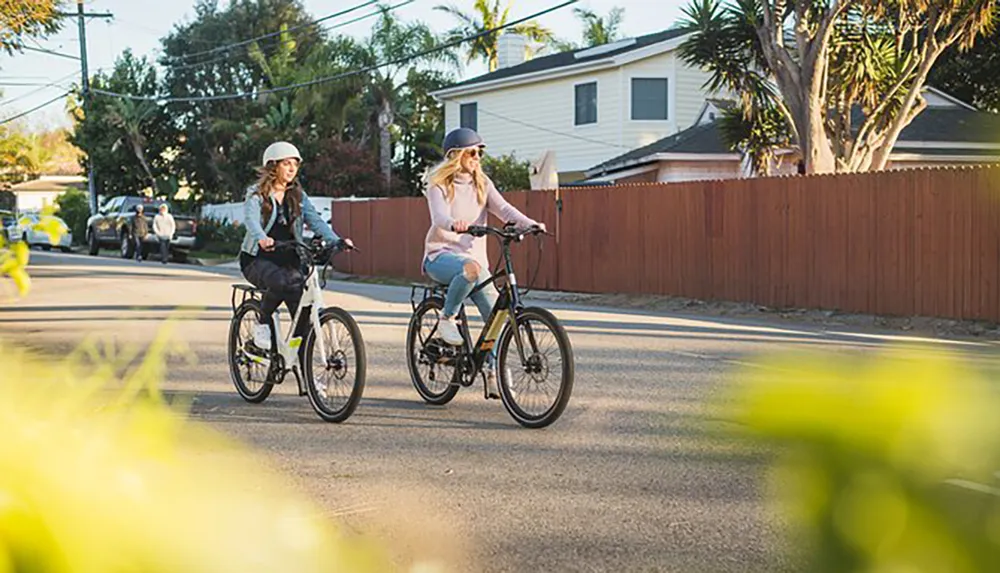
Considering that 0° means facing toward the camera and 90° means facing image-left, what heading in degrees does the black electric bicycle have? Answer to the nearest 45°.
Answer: approximately 315°

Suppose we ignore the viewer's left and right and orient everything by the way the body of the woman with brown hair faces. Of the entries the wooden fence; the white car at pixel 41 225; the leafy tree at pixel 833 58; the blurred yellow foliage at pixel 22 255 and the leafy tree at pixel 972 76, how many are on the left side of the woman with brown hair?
3

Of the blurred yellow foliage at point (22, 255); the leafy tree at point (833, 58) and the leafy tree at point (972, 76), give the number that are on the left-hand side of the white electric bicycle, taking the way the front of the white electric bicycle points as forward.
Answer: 2

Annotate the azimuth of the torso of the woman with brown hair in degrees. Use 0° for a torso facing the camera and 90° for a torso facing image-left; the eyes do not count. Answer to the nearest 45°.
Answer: approximately 315°

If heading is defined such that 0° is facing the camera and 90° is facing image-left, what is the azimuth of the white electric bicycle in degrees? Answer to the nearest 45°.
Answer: approximately 315°

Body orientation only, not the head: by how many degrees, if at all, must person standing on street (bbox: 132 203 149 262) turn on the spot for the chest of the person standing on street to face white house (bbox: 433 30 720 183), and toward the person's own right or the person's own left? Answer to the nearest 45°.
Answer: approximately 90° to the person's own left

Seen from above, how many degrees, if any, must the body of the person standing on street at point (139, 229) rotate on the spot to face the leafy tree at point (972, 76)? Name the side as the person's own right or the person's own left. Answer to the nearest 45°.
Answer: approximately 90° to the person's own left

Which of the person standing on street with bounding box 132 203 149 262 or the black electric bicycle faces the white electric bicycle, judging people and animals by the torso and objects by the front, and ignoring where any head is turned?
the person standing on street
